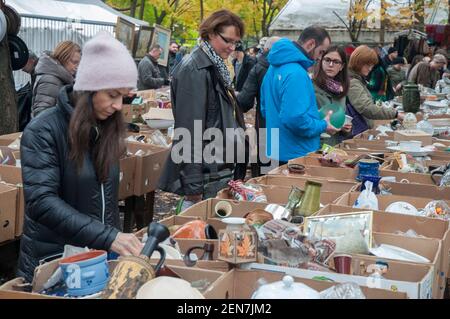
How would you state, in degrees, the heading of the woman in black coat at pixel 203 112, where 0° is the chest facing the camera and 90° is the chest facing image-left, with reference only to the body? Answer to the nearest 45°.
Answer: approximately 315°

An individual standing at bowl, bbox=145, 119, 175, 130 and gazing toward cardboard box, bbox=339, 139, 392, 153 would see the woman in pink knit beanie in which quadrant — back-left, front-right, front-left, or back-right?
front-right

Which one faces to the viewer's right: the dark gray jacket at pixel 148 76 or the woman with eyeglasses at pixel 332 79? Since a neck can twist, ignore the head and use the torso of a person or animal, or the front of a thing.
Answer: the dark gray jacket

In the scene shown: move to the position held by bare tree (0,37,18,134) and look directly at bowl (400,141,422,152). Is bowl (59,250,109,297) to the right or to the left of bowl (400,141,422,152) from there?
right

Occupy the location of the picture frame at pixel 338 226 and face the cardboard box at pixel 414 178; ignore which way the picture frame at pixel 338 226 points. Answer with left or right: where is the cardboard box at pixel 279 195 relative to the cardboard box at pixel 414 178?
left

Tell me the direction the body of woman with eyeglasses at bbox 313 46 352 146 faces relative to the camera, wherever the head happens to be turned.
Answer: toward the camera

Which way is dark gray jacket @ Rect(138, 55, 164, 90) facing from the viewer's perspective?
to the viewer's right

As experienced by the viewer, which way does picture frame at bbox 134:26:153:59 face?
facing the viewer and to the right of the viewer

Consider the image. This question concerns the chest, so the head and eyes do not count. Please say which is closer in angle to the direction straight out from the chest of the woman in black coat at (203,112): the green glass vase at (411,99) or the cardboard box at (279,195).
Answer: the cardboard box

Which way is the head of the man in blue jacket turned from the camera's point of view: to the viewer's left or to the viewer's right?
to the viewer's right

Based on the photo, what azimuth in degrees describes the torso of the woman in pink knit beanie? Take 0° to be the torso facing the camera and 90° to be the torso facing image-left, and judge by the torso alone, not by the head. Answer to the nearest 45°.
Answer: approximately 315°

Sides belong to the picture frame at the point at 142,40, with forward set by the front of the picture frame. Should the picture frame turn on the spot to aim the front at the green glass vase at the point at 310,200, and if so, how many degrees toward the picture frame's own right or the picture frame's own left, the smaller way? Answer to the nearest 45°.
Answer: approximately 45° to the picture frame's own right

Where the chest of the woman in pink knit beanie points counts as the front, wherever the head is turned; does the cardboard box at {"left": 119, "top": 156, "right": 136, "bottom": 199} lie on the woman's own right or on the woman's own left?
on the woman's own left

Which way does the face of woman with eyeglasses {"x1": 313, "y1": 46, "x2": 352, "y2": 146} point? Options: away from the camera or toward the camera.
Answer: toward the camera
